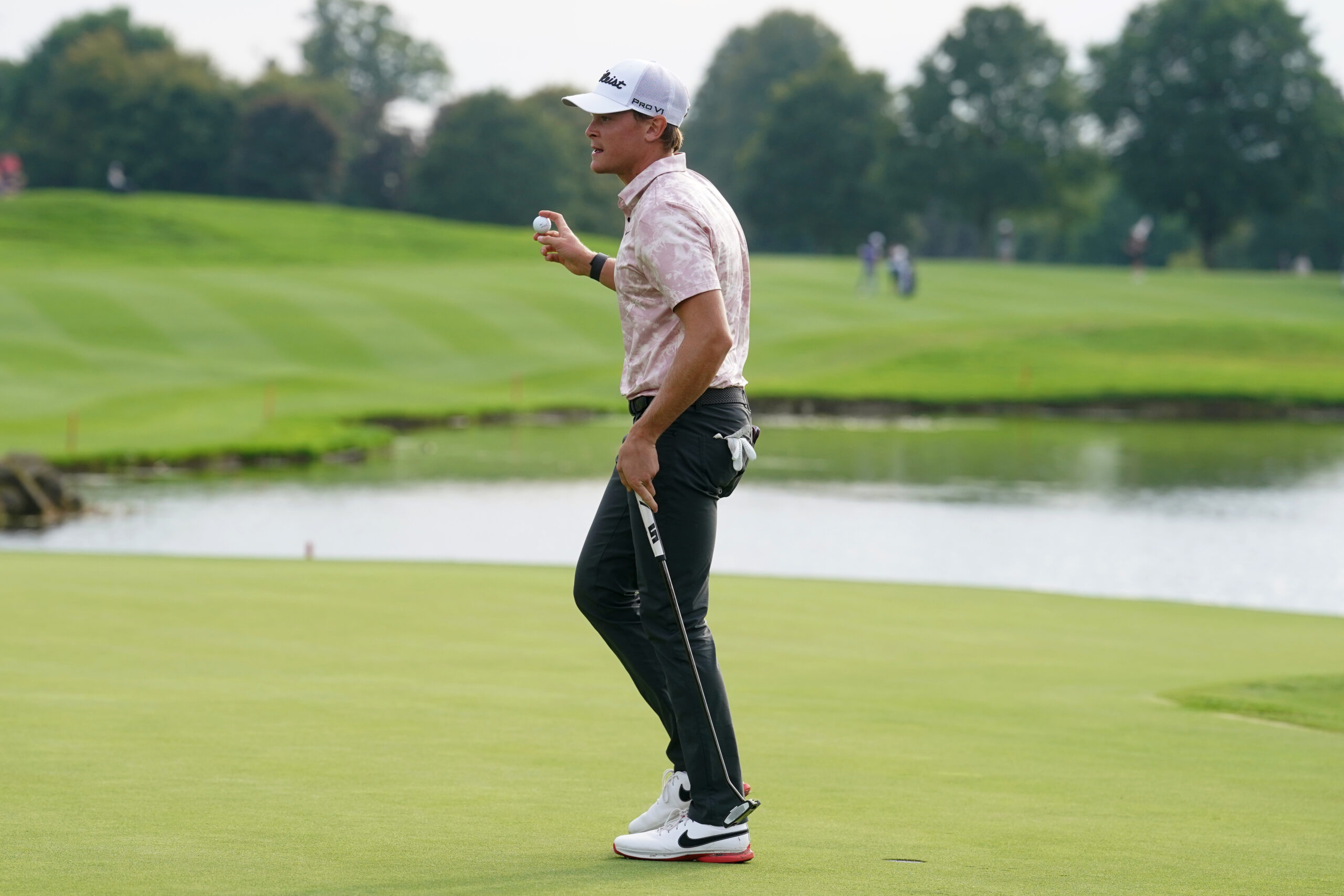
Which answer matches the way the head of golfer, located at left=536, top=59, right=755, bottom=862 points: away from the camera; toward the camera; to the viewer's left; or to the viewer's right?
to the viewer's left

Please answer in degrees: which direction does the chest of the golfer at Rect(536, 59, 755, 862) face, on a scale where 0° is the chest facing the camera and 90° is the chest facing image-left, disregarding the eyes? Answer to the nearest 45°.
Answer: approximately 90°
